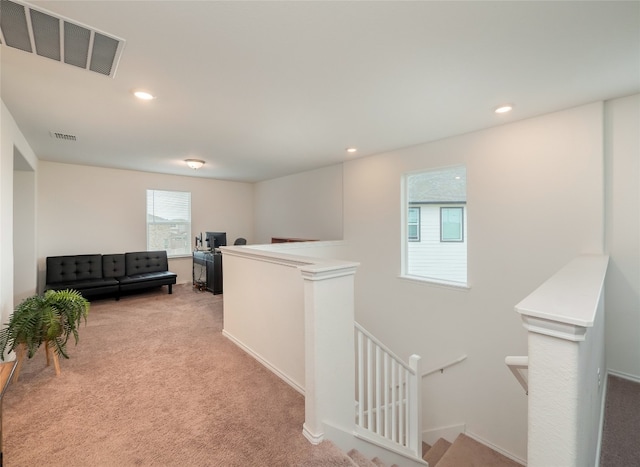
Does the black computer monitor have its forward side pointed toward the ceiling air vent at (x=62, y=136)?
no

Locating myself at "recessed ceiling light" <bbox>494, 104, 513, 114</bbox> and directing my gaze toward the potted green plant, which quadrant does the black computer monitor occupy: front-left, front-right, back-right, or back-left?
front-right

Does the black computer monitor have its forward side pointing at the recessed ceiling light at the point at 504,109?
no
